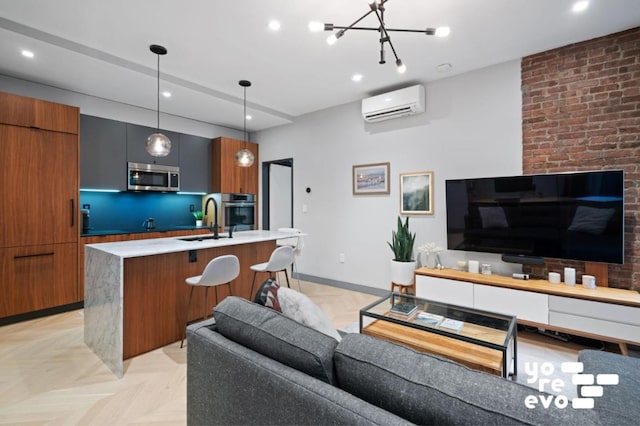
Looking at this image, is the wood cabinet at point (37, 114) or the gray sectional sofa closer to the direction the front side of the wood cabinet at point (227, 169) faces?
the gray sectional sofa

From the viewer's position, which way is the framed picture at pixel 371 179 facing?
facing the viewer and to the left of the viewer

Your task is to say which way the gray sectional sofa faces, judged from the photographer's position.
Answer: facing away from the viewer and to the right of the viewer

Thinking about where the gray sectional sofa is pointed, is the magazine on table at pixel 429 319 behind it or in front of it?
in front

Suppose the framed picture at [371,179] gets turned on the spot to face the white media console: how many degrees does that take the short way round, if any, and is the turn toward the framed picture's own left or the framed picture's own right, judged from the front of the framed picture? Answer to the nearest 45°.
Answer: approximately 90° to the framed picture's own left

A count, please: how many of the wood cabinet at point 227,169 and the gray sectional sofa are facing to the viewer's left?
0

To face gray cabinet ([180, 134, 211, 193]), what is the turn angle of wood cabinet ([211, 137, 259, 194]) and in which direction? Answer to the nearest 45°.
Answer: approximately 135° to its right

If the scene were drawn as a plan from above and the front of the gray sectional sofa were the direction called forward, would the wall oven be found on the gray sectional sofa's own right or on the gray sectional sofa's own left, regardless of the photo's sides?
on the gray sectional sofa's own left

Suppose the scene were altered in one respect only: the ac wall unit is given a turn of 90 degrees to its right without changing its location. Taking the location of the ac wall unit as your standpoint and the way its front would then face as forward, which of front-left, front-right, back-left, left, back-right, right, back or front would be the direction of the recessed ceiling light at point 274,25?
left

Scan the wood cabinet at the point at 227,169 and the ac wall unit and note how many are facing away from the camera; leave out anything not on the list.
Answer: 0

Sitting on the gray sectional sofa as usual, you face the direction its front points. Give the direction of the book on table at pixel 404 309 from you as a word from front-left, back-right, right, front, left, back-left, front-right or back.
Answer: front-left

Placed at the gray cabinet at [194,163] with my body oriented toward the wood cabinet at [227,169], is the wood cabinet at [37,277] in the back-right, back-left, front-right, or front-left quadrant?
back-right

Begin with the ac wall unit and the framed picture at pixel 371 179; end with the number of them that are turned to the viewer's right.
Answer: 0

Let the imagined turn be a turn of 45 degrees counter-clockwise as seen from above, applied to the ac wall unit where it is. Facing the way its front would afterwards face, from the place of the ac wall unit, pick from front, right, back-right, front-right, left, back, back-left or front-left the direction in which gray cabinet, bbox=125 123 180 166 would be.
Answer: right
